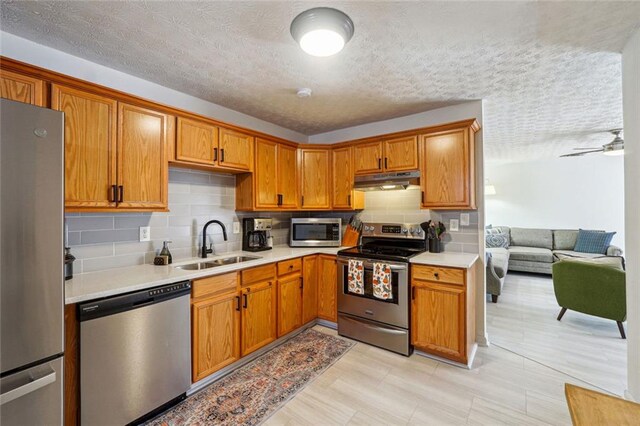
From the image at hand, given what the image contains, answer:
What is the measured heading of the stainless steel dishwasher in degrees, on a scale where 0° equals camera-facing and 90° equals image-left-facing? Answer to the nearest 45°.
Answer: approximately 315°

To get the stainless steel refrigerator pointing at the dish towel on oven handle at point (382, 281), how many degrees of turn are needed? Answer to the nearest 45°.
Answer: approximately 45° to its left

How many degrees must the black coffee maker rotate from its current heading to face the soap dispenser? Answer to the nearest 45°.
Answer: approximately 90° to its right

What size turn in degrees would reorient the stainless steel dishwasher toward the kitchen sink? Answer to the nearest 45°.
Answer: approximately 90° to its left
